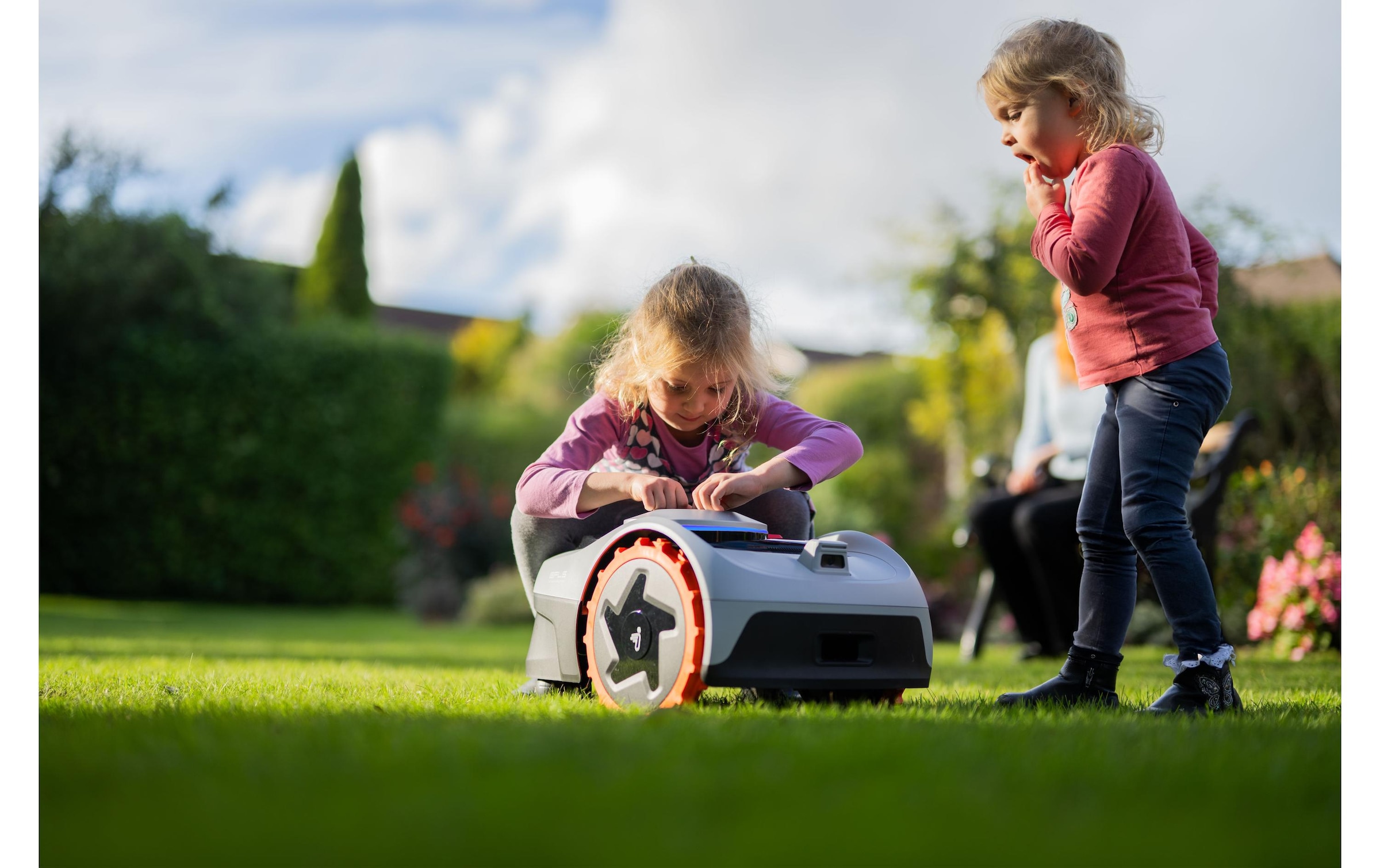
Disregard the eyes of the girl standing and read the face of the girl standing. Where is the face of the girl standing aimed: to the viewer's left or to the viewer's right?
to the viewer's left

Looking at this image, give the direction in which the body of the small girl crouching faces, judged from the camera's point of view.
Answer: toward the camera

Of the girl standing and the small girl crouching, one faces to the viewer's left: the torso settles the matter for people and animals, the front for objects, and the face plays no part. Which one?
the girl standing

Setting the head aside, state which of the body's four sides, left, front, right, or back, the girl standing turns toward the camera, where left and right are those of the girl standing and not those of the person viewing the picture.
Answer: left

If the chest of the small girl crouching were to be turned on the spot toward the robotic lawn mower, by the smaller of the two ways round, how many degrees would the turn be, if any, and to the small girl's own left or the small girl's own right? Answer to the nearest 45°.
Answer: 0° — they already face it

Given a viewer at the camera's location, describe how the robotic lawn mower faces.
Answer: facing the viewer and to the right of the viewer

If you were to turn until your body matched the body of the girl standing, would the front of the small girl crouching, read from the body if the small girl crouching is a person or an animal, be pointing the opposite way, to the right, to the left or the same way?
to the left
